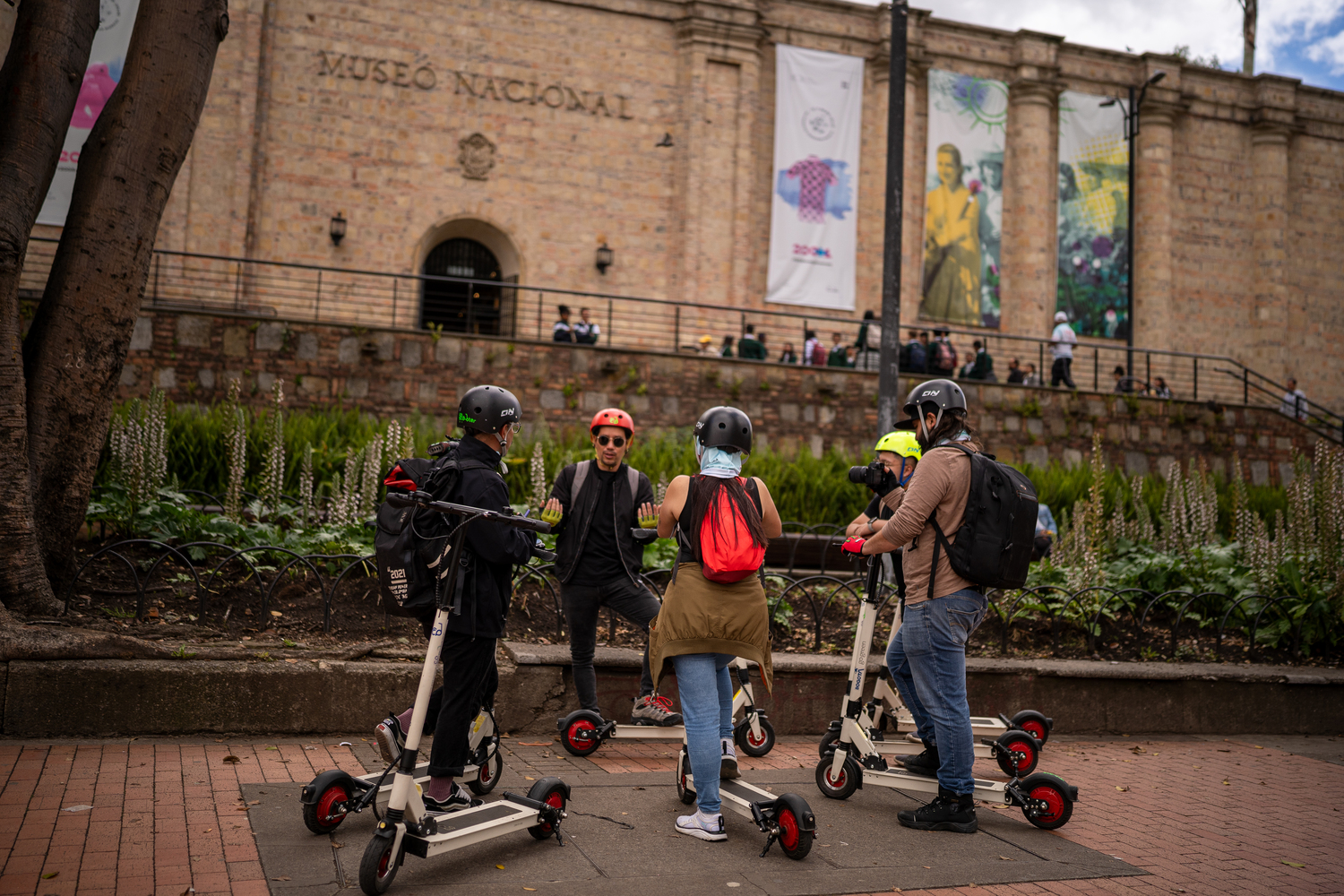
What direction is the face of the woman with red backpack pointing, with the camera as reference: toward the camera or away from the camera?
away from the camera

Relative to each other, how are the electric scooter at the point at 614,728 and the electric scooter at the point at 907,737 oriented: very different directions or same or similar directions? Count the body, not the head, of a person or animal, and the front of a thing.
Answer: very different directions

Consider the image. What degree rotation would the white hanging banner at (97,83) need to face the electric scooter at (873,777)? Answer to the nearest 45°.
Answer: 0° — it already faces it

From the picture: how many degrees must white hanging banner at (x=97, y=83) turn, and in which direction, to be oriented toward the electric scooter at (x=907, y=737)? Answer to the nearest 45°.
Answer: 0° — it already faces it

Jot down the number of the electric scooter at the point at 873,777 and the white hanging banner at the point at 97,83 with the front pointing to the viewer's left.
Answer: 1

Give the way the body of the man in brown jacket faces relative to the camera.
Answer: to the viewer's left

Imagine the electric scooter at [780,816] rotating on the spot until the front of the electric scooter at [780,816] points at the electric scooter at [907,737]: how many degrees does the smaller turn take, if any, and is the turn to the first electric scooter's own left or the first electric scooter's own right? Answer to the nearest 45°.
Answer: approximately 90° to the first electric scooter's own right

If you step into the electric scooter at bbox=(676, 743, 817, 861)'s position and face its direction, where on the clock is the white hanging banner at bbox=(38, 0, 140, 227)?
The white hanging banner is roughly at 12 o'clock from the electric scooter.

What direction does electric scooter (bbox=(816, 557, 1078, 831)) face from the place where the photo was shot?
facing to the left of the viewer

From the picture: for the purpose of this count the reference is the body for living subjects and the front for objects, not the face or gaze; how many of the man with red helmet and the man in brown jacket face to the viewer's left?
1

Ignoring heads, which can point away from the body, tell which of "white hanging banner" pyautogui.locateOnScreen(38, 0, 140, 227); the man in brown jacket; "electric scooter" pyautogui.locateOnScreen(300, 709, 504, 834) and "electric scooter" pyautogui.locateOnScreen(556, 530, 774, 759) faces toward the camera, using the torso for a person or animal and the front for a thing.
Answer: the white hanging banner

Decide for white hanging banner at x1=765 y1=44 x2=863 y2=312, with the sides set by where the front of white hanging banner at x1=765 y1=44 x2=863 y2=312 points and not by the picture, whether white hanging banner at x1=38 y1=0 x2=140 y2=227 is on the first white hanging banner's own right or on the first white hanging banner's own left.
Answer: on the first white hanging banner's own right

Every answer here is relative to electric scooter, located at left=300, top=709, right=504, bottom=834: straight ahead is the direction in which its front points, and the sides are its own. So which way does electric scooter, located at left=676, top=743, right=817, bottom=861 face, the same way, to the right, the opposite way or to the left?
to the left

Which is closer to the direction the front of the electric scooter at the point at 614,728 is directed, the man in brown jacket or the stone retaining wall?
the man in brown jacket
